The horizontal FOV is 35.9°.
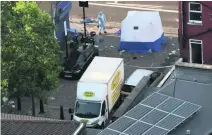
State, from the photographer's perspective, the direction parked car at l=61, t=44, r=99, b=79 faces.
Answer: facing the viewer and to the left of the viewer

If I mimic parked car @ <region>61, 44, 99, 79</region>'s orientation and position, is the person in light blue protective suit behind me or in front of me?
behind

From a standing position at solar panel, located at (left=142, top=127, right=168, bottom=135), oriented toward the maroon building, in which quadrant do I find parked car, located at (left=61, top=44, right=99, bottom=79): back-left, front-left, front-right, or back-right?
front-left

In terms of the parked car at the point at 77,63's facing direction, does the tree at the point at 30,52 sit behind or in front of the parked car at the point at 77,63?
in front

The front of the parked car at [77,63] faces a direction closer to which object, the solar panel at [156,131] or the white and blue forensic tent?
the solar panel

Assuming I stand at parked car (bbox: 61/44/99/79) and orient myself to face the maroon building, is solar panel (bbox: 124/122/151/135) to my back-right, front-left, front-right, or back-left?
front-right

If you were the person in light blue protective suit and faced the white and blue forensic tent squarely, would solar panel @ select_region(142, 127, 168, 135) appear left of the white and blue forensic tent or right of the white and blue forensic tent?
right

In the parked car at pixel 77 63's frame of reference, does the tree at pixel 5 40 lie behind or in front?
in front

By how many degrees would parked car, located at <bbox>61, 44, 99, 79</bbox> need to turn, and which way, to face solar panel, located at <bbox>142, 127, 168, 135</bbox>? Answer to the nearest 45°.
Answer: approximately 45° to its left
